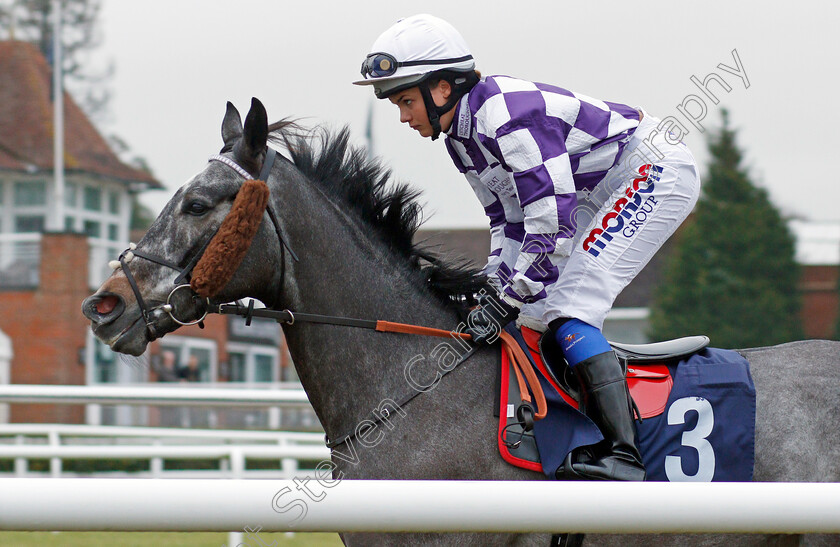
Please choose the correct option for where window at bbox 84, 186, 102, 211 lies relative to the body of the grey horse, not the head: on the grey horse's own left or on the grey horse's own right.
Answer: on the grey horse's own right

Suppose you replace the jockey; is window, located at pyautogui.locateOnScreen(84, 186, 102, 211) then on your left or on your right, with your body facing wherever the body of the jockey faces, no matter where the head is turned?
on your right

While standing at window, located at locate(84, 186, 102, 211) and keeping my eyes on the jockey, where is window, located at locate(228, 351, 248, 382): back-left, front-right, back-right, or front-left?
front-left

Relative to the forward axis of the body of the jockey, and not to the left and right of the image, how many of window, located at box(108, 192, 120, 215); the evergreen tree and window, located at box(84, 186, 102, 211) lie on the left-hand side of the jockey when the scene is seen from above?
0

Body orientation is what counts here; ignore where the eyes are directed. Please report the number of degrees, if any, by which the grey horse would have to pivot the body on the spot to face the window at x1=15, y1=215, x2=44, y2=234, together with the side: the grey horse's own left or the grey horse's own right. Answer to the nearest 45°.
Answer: approximately 45° to the grey horse's own right

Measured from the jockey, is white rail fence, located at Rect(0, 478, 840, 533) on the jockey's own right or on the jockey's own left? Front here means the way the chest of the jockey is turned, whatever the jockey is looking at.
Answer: on the jockey's own left

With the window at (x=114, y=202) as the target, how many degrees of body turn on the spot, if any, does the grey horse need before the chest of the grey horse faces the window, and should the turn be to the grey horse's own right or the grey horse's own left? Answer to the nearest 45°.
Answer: approximately 90° to the grey horse's own right

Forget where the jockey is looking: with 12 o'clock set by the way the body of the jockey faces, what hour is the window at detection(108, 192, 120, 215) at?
The window is roughly at 2 o'clock from the jockey.

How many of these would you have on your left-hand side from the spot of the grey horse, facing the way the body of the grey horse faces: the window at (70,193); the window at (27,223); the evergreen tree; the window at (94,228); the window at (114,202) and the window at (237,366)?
0

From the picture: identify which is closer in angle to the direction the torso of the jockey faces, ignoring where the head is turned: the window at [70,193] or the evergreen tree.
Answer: the window

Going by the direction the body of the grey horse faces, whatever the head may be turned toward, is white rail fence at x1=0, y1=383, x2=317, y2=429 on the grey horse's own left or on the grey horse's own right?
on the grey horse's own right

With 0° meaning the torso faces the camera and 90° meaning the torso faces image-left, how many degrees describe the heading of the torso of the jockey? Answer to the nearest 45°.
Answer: approximately 90°

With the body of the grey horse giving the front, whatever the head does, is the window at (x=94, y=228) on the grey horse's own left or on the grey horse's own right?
on the grey horse's own right

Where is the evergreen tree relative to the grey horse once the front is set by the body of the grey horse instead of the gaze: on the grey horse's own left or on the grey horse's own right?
on the grey horse's own right

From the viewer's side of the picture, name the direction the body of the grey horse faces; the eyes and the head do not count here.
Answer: to the viewer's left

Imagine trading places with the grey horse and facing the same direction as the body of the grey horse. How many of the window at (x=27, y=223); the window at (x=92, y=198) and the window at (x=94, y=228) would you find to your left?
0

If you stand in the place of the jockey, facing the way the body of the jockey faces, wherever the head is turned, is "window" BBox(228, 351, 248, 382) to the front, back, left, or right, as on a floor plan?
right

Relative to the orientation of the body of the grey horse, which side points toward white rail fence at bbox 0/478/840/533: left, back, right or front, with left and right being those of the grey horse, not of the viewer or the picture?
left
